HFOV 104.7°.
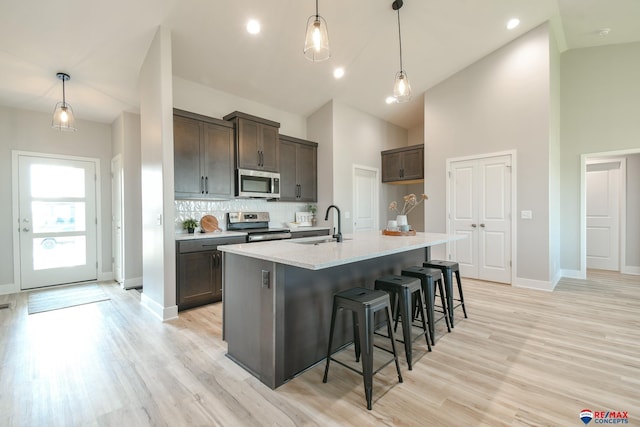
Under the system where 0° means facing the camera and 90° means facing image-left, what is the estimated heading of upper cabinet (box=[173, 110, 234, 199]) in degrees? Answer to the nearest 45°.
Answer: approximately 315°

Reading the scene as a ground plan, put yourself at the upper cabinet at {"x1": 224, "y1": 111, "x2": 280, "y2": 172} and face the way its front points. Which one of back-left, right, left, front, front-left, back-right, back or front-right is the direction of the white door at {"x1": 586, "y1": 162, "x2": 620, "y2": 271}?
front-left

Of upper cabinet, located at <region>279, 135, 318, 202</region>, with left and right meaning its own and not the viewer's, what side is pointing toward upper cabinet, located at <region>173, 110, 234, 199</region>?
right

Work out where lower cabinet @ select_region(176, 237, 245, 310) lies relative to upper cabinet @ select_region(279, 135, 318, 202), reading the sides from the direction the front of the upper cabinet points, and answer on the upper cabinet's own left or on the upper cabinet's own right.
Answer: on the upper cabinet's own right

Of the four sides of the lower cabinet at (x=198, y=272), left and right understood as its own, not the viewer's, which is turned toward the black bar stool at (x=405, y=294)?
front

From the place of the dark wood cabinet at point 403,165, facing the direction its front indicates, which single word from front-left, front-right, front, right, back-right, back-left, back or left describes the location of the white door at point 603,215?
back-left

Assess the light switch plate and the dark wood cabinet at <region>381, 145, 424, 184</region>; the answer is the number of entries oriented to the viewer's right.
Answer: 0

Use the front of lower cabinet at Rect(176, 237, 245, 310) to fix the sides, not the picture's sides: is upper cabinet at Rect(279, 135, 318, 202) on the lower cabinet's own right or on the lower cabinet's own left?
on the lower cabinet's own left
